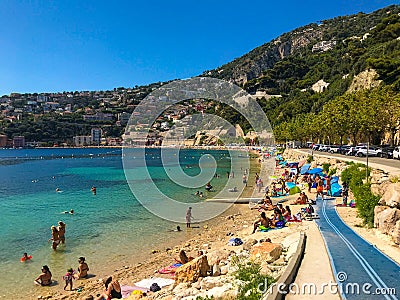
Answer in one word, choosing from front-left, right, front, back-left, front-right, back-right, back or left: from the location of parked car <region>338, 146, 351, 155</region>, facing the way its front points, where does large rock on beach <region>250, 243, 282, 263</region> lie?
front-left

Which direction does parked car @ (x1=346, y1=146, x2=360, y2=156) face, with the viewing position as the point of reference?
facing the viewer and to the left of the viewer

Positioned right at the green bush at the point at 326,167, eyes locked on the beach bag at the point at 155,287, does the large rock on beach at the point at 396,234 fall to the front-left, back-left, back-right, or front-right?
front-left

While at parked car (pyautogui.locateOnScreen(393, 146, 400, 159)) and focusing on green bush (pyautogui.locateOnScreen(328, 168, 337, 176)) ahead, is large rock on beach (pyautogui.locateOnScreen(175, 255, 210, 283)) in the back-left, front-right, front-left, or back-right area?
front-left

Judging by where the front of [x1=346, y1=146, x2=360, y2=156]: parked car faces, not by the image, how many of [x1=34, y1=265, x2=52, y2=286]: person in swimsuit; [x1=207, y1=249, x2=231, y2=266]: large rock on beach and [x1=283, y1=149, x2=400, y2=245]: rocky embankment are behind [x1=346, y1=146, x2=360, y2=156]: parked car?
0

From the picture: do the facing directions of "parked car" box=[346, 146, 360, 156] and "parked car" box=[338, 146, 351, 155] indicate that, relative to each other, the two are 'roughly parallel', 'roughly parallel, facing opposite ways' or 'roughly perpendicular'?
roughly parallel

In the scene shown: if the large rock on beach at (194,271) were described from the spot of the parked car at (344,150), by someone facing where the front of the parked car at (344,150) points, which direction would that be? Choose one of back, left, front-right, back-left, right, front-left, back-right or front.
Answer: front-left

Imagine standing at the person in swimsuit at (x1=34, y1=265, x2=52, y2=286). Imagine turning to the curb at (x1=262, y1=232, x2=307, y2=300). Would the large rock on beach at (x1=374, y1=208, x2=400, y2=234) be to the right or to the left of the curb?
left

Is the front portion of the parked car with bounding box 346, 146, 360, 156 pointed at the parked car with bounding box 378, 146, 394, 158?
no

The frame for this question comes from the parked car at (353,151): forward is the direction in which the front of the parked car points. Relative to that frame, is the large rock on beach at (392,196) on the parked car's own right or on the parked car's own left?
on the parked car's own left

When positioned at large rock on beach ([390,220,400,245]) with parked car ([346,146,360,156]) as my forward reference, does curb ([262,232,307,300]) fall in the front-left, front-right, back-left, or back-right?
back-left

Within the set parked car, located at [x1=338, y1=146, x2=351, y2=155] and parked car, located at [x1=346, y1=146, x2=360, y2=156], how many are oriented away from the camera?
0
